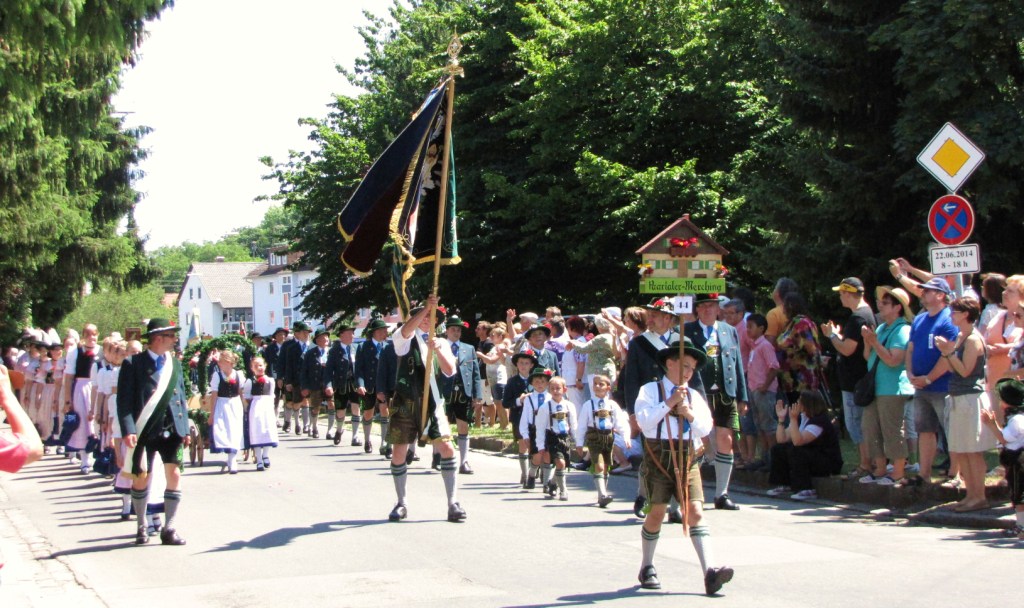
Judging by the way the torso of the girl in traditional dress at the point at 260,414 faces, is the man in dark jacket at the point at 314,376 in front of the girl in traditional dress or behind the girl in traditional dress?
behind

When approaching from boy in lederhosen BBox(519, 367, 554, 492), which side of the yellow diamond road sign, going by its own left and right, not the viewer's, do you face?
right

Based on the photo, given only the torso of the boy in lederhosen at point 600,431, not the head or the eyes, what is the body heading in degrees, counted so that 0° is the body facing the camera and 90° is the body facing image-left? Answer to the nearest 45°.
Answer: approximately 0°

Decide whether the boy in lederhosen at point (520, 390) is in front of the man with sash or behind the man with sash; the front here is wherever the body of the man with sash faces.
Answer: behind

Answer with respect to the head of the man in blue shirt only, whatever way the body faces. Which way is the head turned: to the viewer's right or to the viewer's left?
to the viewer's left
